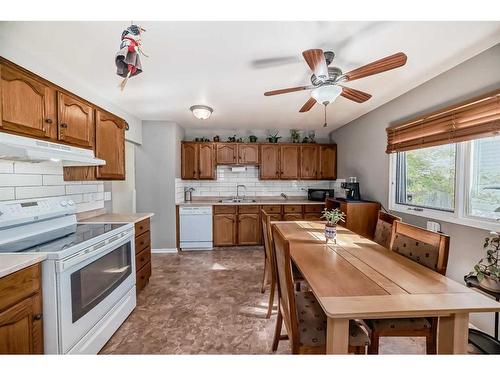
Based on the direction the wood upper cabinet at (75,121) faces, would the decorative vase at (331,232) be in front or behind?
in front

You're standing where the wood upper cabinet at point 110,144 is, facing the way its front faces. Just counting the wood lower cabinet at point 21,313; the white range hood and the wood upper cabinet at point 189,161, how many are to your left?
1

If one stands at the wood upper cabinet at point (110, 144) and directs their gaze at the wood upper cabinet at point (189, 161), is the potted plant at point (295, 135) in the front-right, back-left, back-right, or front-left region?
front-right

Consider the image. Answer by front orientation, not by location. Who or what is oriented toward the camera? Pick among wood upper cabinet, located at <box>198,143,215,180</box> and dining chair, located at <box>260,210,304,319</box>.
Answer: the wood upper cabinet

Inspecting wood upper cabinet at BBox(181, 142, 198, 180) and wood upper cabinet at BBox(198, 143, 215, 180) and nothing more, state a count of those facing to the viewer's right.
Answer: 0

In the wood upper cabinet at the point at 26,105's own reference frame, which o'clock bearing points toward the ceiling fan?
The ceiling fan is roughly at 12 o'clock from the wood upper cabinet.

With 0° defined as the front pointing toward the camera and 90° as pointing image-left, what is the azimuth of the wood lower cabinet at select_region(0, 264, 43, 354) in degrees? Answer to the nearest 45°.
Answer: approximately 315°

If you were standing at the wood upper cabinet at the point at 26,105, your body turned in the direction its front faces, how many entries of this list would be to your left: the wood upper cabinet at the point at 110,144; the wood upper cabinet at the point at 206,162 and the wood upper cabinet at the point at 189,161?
3

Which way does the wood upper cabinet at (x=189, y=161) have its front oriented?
toward the camera

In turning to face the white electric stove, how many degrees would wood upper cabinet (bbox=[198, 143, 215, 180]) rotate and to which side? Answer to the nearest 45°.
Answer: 0° — it already faces it

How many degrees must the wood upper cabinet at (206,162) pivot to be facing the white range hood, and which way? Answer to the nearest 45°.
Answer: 0° — it already faces it

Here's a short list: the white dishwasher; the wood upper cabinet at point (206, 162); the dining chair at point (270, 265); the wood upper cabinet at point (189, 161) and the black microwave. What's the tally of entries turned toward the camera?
4

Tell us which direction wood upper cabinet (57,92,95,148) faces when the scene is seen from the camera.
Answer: facing the viewer and to the right of the viewer

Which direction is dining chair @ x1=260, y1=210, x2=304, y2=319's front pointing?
to the viewer's right

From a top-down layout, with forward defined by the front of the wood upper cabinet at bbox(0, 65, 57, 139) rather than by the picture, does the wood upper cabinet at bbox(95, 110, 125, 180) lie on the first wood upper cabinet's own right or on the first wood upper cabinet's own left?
on the first wood upper cabinet's own left
